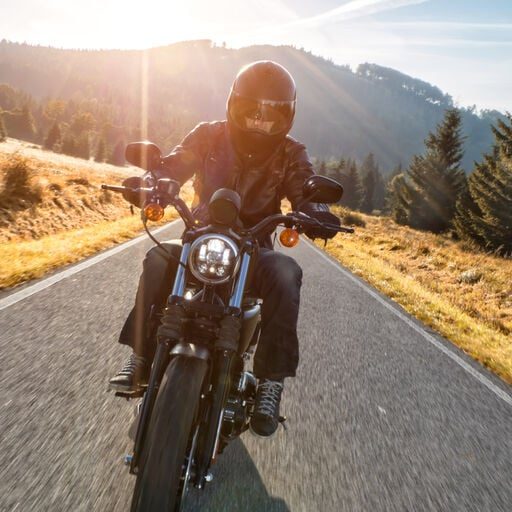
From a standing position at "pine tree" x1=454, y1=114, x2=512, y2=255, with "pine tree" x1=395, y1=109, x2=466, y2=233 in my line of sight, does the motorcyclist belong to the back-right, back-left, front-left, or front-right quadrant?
back-left

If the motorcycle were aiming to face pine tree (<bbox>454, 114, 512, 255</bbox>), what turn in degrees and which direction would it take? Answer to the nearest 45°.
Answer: approximately 135° to its left

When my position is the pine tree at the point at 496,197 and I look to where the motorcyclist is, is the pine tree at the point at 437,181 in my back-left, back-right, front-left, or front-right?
back-right

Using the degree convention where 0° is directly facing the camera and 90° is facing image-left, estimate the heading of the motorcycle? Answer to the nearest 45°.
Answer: approximately 0°
